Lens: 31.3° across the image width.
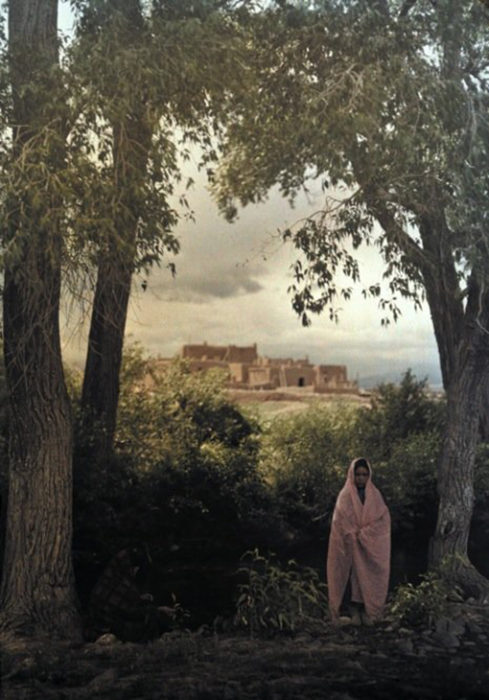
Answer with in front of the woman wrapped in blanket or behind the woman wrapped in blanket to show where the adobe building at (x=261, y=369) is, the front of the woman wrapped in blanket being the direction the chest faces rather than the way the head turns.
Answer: behind

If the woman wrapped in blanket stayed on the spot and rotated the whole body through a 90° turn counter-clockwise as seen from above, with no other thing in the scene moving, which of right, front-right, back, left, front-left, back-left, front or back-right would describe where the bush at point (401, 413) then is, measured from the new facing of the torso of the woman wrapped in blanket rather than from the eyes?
left

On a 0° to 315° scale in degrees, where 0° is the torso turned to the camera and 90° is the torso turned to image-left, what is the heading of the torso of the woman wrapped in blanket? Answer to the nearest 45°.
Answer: approximately 0°

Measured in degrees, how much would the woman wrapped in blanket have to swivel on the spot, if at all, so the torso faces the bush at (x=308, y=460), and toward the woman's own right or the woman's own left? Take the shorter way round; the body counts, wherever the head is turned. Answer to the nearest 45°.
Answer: approximately 180°

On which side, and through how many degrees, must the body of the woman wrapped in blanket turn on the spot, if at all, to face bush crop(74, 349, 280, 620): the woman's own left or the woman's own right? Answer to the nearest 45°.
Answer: approximately 135° to the woman's own right

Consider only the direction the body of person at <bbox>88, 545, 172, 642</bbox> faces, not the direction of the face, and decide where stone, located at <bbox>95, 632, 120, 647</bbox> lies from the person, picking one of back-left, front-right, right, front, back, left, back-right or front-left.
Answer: right

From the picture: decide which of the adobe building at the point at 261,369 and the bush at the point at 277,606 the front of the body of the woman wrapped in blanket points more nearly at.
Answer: the bush
